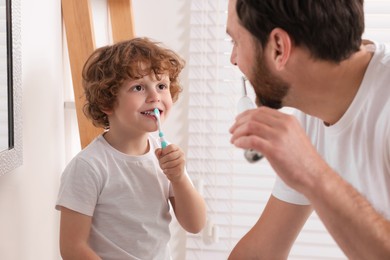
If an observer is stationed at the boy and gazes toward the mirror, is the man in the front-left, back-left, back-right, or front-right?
back-left

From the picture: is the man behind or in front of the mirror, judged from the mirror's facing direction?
in front

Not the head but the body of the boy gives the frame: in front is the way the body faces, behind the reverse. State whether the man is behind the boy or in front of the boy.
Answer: in front

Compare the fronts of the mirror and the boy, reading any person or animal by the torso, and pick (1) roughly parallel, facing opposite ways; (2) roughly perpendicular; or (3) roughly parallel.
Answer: roughly parallel

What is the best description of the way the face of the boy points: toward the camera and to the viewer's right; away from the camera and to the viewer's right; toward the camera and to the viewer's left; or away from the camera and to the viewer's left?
toward the camera and to the viewer's right

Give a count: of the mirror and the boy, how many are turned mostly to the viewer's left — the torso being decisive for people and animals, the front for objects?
0

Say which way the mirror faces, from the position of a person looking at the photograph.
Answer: facing the viewer and to the right of the viewer
